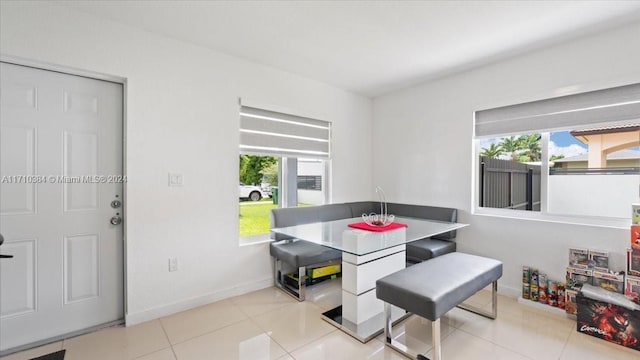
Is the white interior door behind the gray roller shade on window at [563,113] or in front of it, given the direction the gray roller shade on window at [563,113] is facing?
in front

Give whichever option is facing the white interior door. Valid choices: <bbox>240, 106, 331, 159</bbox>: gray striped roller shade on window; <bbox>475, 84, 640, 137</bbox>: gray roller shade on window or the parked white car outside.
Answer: <bbox>475, 84, 640, 137</bbox>: gray roller shade on window

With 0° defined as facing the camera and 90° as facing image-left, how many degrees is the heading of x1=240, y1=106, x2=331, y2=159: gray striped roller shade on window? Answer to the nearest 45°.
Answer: approximately 315°

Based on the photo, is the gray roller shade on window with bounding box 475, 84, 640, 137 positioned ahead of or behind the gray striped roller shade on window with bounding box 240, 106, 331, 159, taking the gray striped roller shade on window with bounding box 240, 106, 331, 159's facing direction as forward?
ahead
